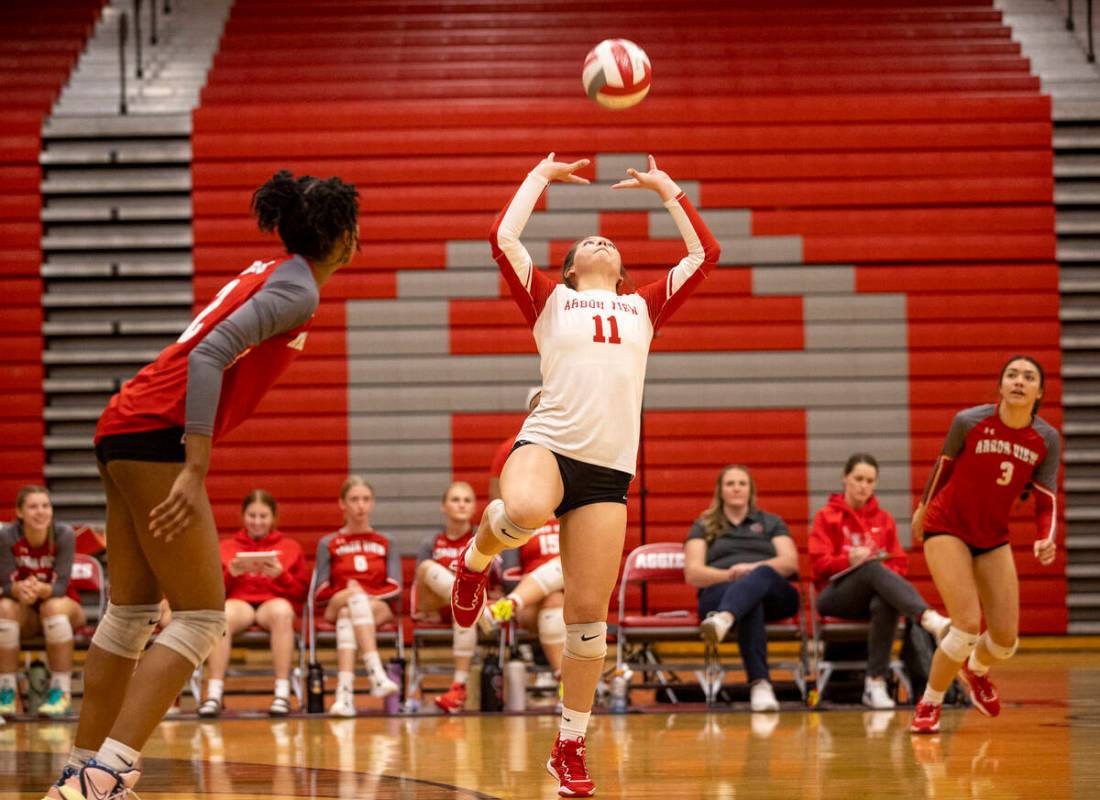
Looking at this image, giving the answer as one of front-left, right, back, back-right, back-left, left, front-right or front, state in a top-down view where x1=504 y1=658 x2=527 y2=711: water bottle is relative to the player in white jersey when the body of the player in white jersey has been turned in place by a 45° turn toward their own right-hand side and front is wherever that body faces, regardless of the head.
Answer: back-right

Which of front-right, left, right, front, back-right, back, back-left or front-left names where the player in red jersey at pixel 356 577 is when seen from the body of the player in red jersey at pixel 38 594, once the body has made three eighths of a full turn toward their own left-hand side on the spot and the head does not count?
front-right

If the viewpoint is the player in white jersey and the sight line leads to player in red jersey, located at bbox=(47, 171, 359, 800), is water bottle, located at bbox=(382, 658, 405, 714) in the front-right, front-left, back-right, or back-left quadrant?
back-right

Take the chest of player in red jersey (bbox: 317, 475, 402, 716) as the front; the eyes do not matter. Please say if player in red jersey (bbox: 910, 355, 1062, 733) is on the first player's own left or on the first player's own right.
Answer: on the first player's own left

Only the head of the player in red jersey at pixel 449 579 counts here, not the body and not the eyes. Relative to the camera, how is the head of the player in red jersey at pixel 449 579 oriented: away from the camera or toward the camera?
toward the camera

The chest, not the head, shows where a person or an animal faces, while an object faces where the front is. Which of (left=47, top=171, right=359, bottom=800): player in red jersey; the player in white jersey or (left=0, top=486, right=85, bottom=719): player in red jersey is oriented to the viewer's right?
(left=47, top=171, right=359, bottom=800): player in red jersey

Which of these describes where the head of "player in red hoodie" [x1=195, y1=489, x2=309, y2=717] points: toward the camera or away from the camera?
toward the camera

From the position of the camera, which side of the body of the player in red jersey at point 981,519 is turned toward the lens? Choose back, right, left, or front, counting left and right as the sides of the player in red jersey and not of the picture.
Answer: front

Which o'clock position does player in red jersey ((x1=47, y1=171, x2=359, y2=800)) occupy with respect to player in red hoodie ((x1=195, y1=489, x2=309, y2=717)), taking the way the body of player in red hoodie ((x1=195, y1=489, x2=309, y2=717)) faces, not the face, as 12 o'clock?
player in red jersey ((x1=47, y1=171, x2=359, y2=800)) is roughly at 12 o'clock from player in red hoodie ((x1=195, y1=489, x2=309, y2=717)).

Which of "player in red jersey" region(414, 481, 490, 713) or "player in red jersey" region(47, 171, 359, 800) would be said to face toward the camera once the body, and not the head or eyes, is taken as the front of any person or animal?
"player in red jersey" region(414, 481, 490, 713)
